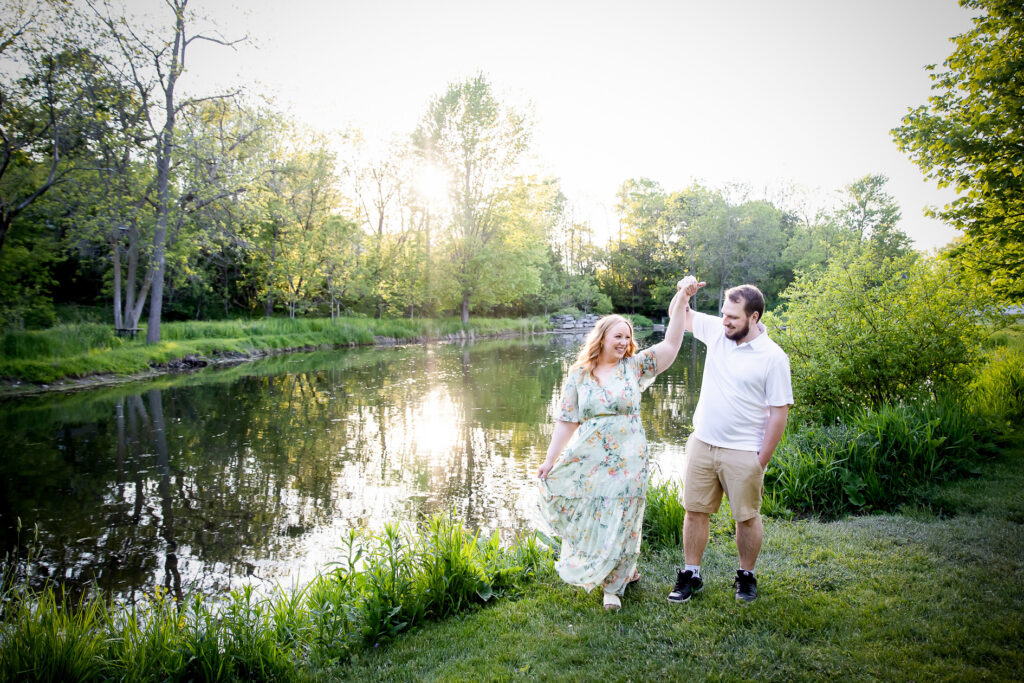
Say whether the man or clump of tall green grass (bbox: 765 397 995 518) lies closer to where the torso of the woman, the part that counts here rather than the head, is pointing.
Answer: the man

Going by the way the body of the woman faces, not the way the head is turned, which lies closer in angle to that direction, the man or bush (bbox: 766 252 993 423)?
the man

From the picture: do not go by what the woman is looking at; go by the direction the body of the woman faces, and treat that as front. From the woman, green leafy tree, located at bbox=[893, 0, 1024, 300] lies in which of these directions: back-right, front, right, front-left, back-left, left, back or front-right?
back-left

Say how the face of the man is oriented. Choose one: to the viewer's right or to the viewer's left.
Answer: to the viewer's left

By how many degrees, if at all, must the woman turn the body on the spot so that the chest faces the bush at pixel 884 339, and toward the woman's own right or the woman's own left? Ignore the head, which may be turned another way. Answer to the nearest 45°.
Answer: approximately 135° to the woman's own left

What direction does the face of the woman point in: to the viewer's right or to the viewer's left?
to the viewer's right

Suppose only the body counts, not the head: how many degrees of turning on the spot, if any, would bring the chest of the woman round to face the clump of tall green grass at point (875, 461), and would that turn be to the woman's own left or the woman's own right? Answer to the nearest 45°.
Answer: approximately 135° to the woman's own left

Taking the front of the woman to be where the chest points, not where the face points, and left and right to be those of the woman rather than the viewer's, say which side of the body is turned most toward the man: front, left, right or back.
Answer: left

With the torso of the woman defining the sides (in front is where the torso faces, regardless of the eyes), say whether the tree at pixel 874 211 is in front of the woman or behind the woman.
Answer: behind

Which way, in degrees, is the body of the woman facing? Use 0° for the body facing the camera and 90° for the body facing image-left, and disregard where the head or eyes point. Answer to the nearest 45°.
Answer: approximately 0°

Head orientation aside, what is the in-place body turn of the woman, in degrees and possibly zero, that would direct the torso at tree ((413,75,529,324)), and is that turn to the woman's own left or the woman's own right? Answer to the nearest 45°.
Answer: approximately 180°
